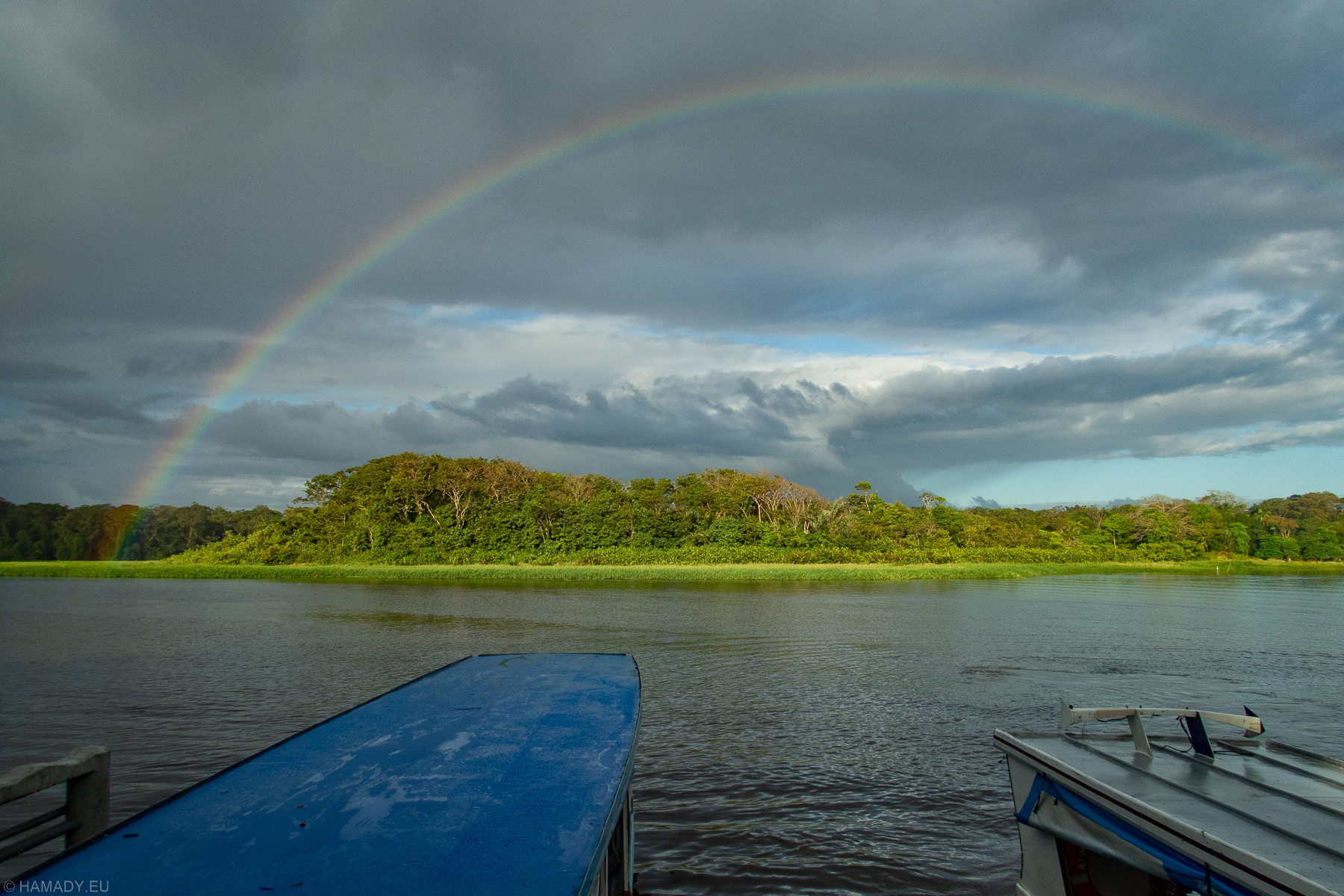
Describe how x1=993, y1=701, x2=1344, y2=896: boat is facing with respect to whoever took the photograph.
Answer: facing away from the viewer and to the left of the viewer
